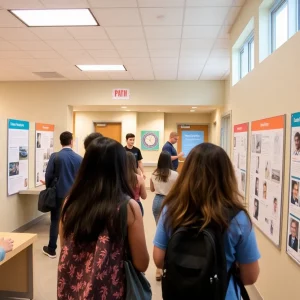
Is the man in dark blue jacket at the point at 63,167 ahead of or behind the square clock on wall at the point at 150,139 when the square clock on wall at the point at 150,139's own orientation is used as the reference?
ahead

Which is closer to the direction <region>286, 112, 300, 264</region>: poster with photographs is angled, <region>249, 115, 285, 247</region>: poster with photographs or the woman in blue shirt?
the woman in blue shirt

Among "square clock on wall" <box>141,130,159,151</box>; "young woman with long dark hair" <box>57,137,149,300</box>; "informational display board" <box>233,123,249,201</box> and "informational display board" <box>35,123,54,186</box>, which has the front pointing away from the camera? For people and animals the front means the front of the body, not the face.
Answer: the young woman with long dark hair

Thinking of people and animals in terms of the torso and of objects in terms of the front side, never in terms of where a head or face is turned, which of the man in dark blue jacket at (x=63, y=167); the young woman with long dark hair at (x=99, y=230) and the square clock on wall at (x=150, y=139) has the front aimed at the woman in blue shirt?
the square clock on wall

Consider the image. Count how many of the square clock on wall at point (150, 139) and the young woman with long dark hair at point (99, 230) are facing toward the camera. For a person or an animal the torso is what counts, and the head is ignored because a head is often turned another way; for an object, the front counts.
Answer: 1

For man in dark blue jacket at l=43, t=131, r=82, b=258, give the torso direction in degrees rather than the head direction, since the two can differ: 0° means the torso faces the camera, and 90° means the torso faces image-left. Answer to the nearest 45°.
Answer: approximately 180°

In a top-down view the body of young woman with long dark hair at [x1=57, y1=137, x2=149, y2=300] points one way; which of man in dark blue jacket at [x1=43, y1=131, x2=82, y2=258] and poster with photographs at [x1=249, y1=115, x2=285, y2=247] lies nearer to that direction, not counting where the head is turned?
the man in dark blue jacket

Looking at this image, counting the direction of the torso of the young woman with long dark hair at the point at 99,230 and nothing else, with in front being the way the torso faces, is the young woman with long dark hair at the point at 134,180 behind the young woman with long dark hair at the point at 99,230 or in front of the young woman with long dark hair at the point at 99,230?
in front

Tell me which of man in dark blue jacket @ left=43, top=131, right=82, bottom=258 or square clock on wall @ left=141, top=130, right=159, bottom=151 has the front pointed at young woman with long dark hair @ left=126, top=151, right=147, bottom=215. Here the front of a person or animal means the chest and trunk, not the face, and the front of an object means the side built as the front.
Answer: the square clock on wall

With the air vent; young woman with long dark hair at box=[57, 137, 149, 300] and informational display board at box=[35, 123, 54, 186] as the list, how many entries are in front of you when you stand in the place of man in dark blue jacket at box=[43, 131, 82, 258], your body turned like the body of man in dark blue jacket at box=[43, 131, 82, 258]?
2

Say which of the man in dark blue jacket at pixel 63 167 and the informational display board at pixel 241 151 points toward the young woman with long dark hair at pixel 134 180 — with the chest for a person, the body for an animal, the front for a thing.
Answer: the informational display board

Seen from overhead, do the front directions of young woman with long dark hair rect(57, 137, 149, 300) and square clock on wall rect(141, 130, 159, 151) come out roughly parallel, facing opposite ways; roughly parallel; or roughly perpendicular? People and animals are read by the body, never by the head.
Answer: roughly parallel, facing opposite ways

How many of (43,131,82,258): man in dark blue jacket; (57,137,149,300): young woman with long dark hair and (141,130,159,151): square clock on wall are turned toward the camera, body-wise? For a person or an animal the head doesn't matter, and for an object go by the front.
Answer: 1

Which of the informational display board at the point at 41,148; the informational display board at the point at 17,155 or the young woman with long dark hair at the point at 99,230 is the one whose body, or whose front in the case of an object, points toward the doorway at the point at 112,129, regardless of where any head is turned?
the young woman with long dark hair

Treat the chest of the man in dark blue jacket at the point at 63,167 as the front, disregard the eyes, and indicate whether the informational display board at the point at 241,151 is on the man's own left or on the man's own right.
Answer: on the man's own right

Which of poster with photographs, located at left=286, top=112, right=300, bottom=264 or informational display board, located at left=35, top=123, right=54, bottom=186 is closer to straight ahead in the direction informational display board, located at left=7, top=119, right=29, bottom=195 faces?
the poster with photographs

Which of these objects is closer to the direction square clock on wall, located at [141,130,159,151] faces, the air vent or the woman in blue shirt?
the woman in blue shirt

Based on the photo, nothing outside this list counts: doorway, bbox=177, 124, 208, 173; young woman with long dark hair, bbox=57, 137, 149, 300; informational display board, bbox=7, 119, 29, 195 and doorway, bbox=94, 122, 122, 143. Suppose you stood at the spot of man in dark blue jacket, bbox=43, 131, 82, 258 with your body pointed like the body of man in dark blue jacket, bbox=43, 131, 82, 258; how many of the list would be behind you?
1

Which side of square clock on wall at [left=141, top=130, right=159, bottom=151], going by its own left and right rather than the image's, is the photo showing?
front
